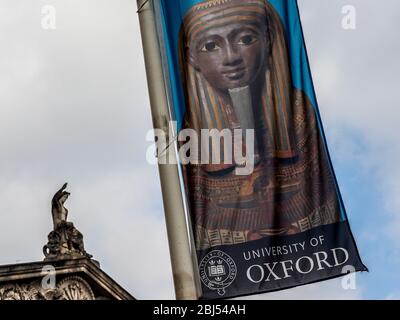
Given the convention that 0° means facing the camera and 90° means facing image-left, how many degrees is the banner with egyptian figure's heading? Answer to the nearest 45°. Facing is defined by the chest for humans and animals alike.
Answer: approximately 0°

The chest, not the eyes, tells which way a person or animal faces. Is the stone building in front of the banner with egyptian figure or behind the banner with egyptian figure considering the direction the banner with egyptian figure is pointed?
behind
